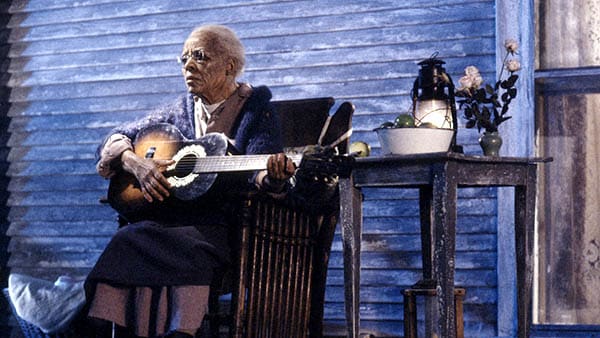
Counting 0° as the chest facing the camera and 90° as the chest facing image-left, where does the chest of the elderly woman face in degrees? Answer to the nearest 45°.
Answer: approximately 45°

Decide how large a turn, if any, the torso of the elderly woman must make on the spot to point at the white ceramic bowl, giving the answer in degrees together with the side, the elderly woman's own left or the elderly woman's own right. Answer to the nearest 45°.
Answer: approximately 90° to the elderly woman's own left

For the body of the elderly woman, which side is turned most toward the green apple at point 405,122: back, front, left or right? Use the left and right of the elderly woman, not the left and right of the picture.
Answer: left

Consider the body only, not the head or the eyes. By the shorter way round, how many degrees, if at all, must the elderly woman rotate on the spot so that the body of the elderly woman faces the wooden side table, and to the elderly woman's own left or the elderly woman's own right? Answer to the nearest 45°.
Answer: approximately 90° to the elderly woman's own left
